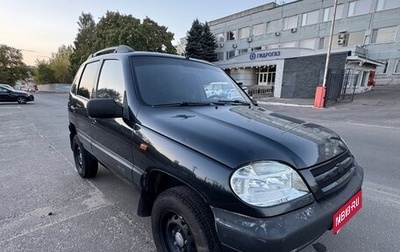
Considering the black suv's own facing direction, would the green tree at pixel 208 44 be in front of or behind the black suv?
behind

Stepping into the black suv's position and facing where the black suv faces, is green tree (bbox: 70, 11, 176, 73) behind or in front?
behind

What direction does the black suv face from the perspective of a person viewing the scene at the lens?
facing the viewer and to the right of the viewer

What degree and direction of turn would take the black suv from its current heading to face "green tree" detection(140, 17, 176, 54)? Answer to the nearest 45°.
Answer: approximately 135° to its left

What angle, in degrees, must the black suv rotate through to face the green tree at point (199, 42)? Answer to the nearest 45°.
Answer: approximately 135° to its left

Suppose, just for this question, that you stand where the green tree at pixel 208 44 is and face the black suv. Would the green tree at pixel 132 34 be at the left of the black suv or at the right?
right

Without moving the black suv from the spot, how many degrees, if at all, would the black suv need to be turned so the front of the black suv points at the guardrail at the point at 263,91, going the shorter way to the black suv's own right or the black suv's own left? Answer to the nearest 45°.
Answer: approximately 135° to the black suv's own left
